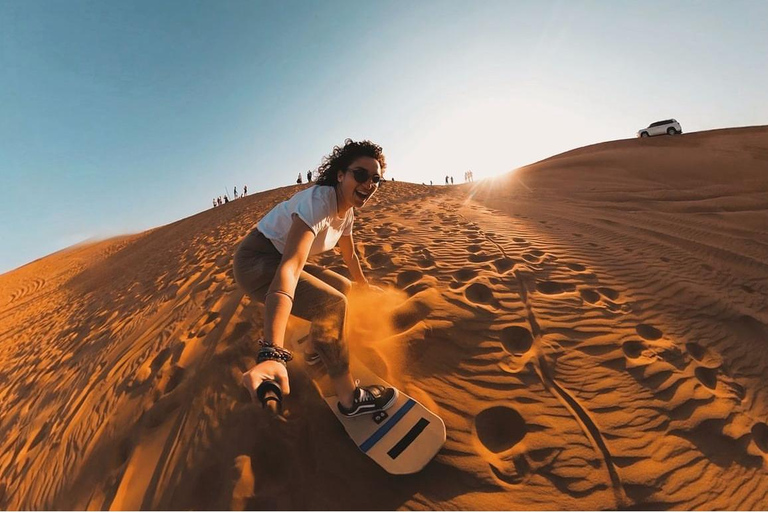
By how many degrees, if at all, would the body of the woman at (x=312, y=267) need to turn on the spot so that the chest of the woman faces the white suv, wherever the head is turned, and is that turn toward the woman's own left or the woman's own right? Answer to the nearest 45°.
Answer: approximately 90° to the woman's own left

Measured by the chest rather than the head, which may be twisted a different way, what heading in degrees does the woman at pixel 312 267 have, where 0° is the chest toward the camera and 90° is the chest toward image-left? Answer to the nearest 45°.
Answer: approximately 315°

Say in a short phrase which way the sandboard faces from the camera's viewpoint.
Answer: facing the viewer and to the right of the viewer

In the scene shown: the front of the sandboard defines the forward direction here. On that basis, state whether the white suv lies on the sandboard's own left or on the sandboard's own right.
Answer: on the sandboard's own left
